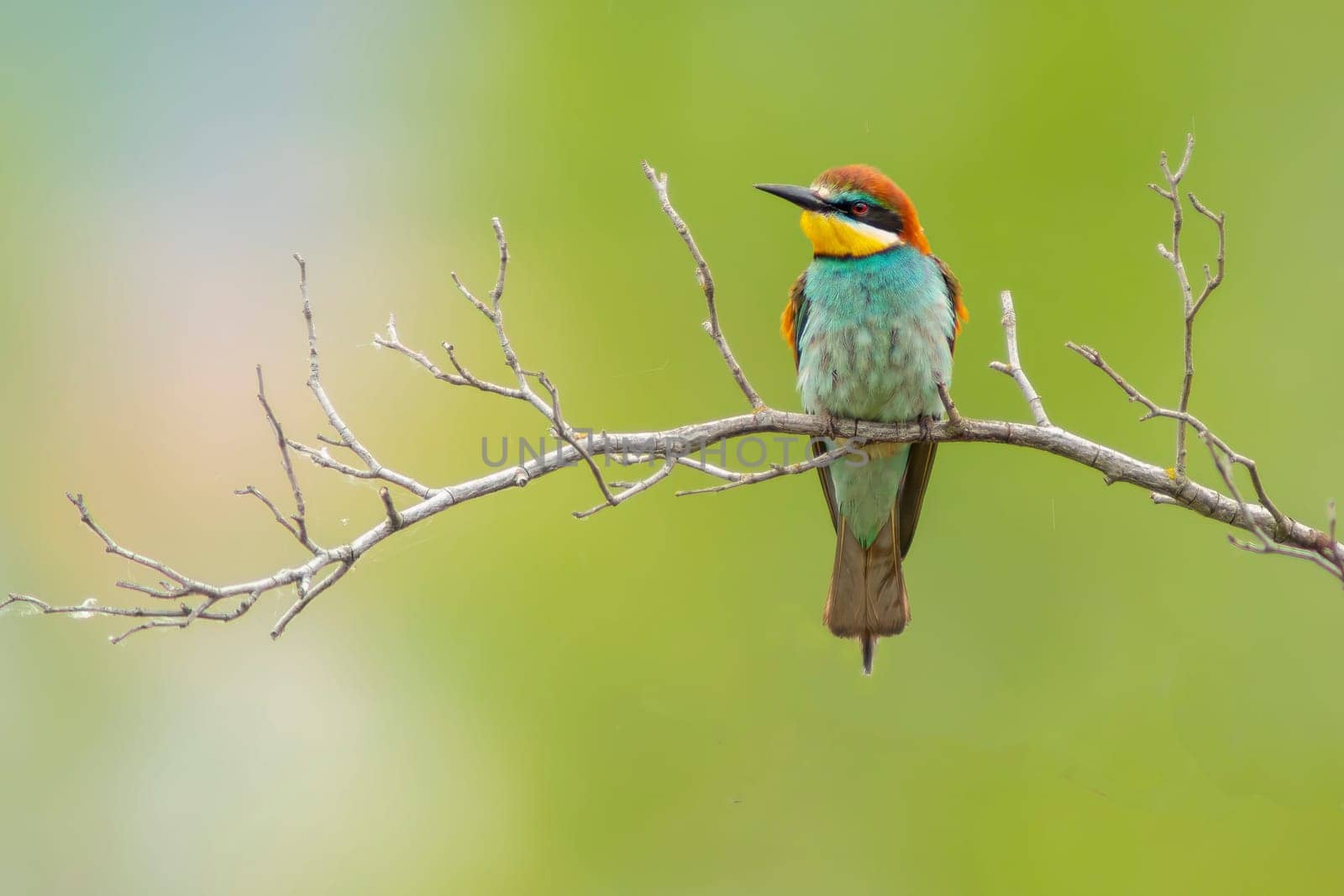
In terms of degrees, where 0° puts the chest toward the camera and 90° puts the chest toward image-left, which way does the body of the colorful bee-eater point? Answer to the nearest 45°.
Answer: approximately 0°
